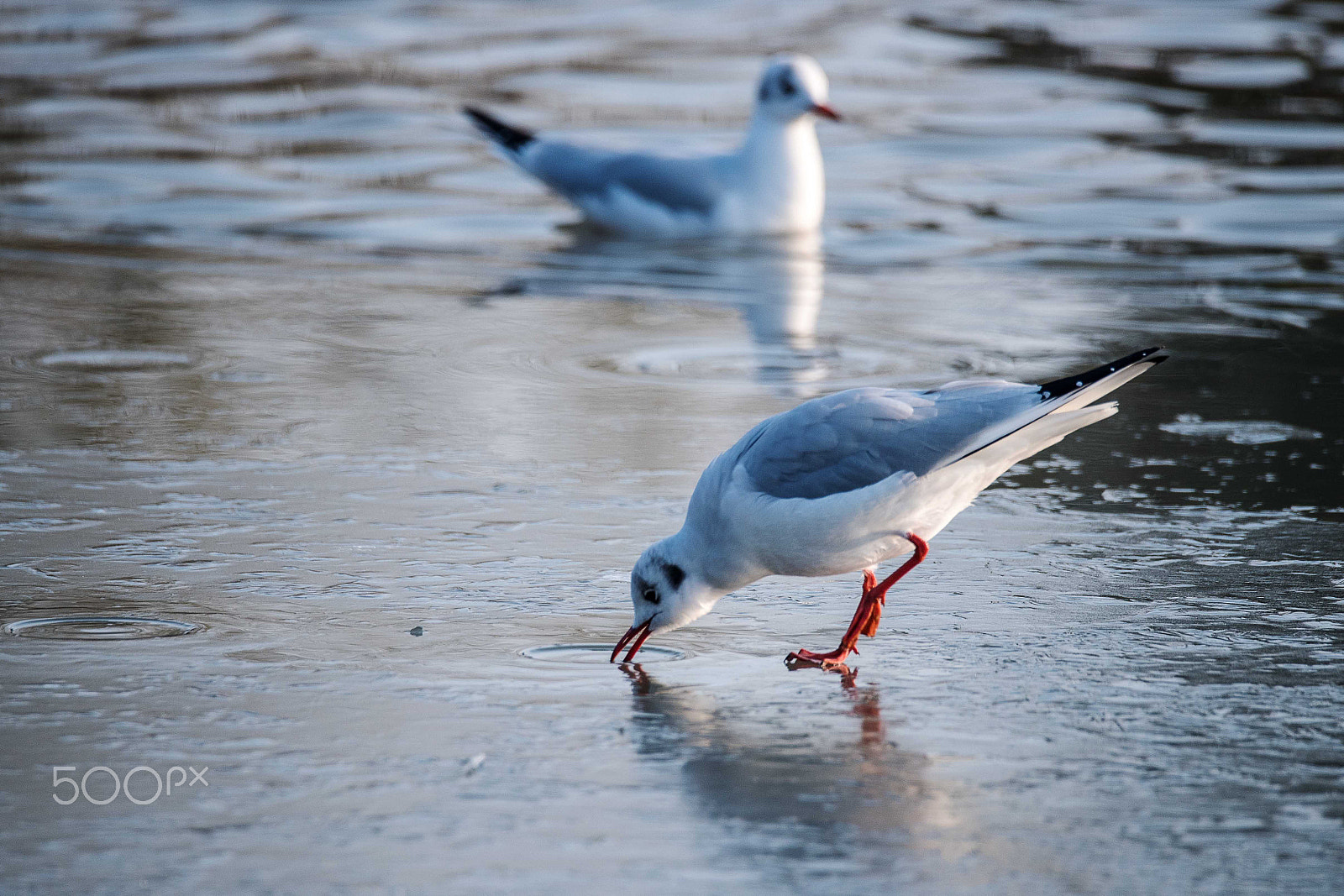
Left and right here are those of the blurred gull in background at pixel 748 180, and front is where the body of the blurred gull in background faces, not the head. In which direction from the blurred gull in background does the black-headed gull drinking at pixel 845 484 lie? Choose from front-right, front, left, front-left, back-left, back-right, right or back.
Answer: right

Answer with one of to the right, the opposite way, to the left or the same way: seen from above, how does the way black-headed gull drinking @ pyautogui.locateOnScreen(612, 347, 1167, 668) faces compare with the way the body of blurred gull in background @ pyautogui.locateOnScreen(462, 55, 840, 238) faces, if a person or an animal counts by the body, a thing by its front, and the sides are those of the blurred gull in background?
the opposite way

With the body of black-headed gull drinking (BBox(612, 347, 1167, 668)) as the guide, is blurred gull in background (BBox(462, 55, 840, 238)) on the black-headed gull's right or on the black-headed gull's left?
on the black-headed gull's right

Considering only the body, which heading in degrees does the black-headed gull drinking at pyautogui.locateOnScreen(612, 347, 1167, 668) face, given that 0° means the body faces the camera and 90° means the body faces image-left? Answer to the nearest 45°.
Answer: approximately 90°

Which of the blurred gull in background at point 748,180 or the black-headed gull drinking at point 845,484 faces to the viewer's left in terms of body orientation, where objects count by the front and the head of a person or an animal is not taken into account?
the black-headed gull drinking

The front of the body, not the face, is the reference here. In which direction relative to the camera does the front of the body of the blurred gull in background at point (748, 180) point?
to the viewer's right

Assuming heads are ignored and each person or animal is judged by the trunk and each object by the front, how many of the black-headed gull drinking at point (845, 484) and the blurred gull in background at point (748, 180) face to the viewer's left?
1
